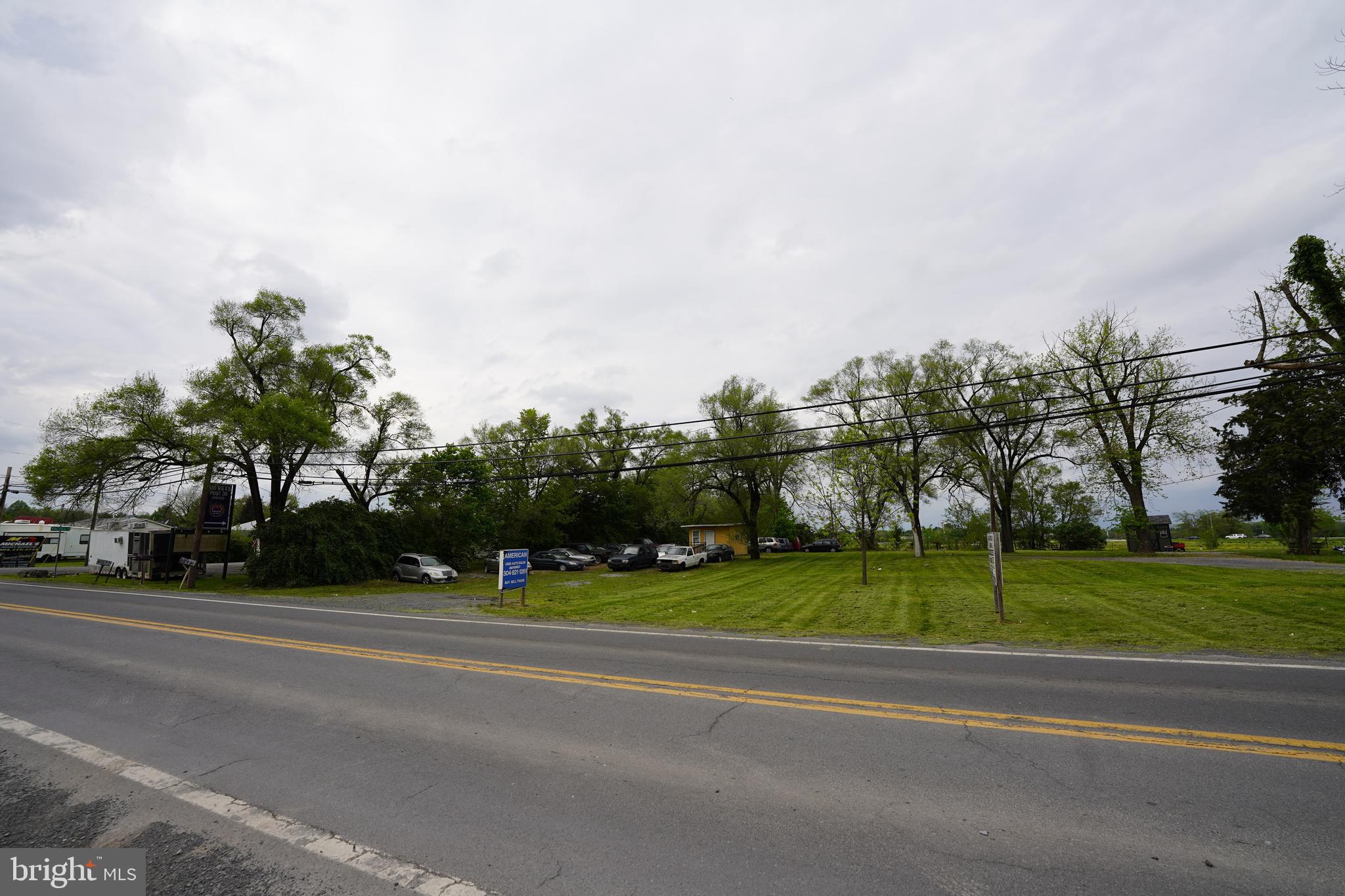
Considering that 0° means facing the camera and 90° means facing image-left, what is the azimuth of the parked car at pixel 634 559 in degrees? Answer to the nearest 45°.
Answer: approximately 45°

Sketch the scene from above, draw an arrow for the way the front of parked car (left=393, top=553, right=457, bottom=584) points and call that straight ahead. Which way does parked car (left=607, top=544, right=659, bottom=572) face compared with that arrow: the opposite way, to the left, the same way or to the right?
to the right

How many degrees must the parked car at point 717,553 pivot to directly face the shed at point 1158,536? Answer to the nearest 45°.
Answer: approximately 135° to its left

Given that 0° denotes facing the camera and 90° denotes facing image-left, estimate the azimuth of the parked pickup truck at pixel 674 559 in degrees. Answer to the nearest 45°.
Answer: approximately 45°

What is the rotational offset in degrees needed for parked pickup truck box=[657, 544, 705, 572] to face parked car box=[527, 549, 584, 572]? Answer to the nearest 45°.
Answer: approximately 45° to its right

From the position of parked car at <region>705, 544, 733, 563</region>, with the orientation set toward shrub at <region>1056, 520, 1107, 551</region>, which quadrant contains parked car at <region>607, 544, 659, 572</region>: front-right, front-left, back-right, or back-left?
back-right
